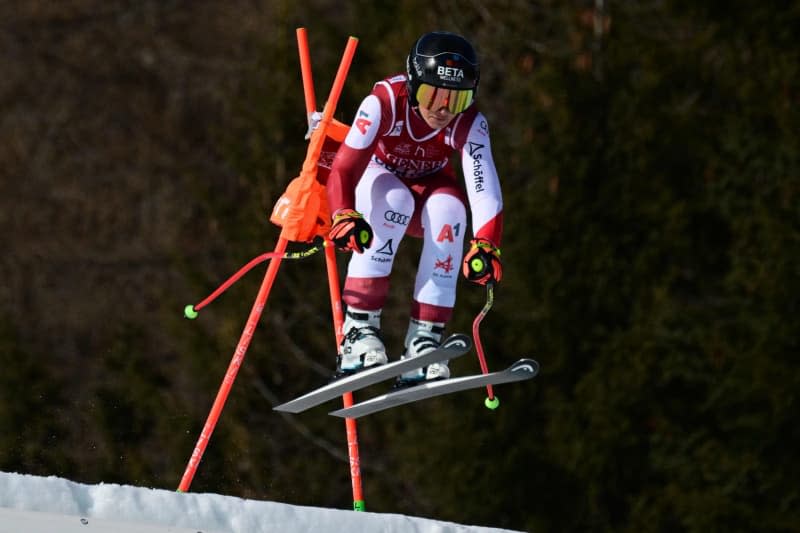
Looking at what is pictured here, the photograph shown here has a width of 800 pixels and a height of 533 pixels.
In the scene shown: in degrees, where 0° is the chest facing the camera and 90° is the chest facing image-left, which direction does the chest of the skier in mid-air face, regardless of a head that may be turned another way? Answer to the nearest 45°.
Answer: approximately 315°

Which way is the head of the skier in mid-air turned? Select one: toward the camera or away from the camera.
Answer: toward the camera
